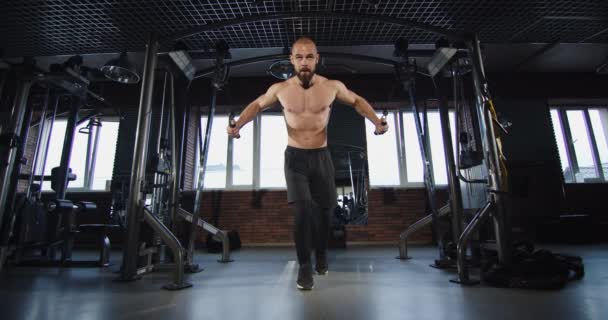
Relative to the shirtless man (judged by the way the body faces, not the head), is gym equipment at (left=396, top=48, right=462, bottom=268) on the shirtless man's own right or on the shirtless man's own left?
on the shirtless man's own left

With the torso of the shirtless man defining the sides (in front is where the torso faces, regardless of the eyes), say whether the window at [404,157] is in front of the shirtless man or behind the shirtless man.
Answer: behind

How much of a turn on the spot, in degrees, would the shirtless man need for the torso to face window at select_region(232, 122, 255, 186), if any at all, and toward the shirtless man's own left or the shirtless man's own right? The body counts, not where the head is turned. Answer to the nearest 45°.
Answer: approximately 180°

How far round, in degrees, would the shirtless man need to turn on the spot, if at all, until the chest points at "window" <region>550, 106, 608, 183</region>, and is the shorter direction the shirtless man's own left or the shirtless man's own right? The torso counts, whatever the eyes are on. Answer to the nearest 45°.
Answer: approximately 135° to the shirtless man's own left

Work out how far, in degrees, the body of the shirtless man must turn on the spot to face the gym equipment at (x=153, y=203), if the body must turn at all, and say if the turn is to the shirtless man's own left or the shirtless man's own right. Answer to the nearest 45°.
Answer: approximately 90° to the shirtless man's own right

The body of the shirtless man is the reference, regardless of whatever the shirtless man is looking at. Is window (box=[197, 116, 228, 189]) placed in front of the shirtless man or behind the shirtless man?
behind

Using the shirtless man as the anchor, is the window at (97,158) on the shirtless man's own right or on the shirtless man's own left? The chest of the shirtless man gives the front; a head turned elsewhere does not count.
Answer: on the shirtless man's own right

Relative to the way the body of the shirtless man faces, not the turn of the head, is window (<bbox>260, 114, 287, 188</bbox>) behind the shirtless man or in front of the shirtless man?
behind

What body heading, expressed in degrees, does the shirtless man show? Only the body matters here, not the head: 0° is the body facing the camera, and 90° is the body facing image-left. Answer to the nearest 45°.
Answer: approximately 0°

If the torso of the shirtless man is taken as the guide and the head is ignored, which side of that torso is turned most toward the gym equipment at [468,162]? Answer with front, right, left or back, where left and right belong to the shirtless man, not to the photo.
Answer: left
